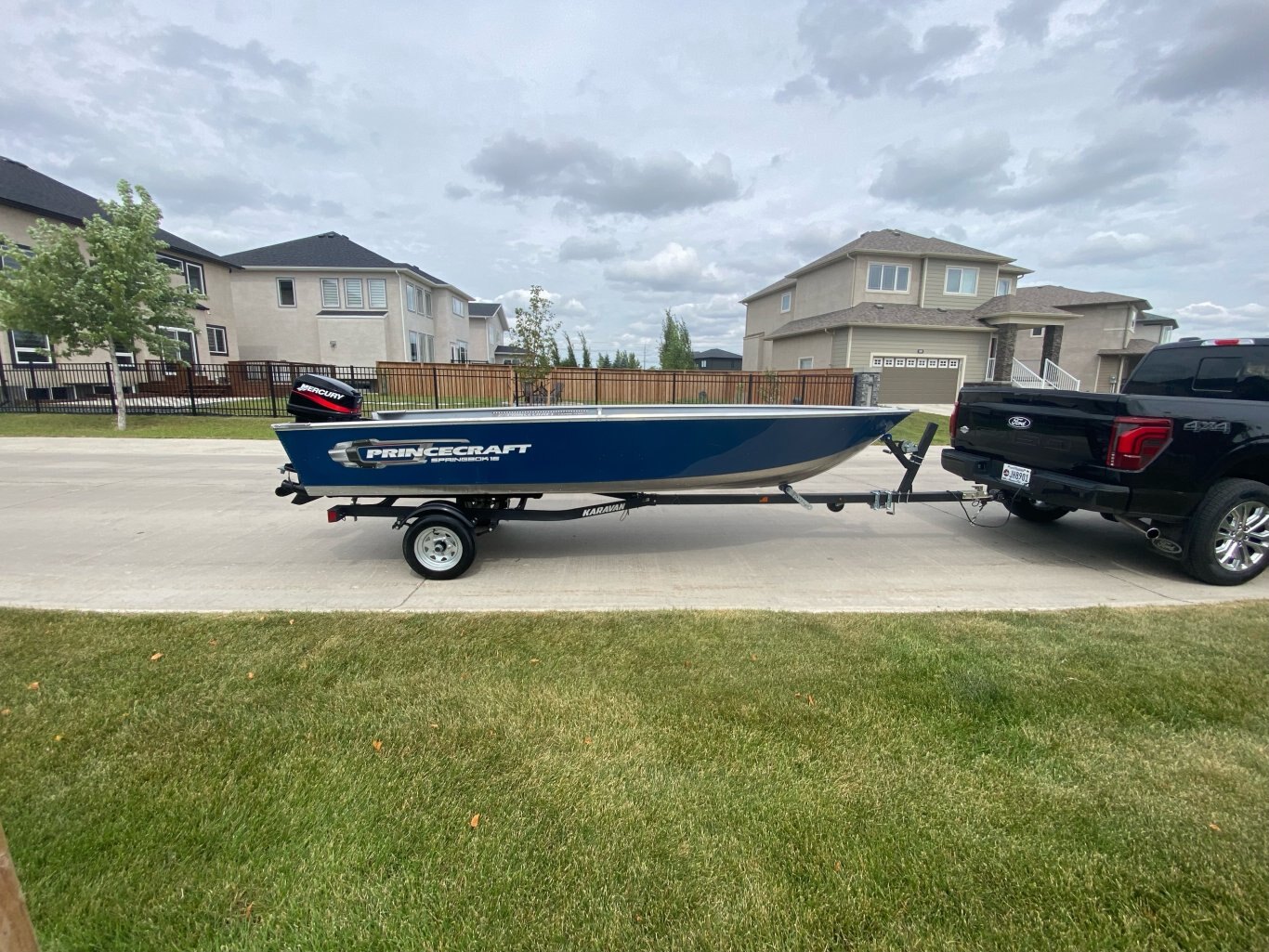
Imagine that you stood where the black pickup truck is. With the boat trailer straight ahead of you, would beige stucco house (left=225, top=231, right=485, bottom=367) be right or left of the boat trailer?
right

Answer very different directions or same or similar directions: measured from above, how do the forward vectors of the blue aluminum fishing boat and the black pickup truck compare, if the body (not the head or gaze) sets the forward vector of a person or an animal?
same or similar directions

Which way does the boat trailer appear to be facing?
to the viewer's right

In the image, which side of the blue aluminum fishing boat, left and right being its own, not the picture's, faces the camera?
right

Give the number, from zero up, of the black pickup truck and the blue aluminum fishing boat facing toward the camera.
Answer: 0

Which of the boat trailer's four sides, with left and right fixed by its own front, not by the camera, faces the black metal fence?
left

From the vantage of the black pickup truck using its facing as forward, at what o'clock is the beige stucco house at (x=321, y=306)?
The beige stucco house is roughly at 8 o'clock from the black pickup truck.

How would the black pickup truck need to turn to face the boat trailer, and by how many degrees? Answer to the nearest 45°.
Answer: approximately 180°

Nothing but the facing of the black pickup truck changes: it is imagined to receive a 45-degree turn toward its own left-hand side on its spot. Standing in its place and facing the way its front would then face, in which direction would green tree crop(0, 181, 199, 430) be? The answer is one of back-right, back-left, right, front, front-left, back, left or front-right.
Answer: left

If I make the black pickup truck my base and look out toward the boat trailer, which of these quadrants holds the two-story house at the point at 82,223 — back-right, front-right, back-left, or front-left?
front-right

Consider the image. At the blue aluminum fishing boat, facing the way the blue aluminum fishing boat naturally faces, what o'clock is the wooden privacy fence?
The wooden privacy fence is roughly at 9 o'clock from the blue aluminum fishing boat.

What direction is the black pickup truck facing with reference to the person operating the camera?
facing away from the viewer and to the right of the viewer

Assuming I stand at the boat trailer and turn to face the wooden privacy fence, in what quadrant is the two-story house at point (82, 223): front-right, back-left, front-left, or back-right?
front-left

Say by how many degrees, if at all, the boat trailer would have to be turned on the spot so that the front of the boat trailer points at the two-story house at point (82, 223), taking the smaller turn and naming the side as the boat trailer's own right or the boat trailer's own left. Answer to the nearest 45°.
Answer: approximately 135° to the boat trailer's own left

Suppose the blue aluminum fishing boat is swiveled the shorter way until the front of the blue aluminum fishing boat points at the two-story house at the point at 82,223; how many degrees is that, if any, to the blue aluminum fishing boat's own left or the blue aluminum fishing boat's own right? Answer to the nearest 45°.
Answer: approximately 135° to the blue aluminum fishing boat's own left

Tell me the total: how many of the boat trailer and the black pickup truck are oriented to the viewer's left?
0

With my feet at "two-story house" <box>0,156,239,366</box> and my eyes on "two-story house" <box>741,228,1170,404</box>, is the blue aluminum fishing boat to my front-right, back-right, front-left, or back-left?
front-right

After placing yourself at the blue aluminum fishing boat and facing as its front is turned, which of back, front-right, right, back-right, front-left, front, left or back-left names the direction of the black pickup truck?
front
